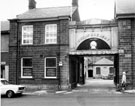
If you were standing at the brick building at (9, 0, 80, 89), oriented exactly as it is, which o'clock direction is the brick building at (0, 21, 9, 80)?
the brick building at (0, 21, 9, 80) is roughly at 4 o'clock from the brick building at (9, 0, 80, 89).

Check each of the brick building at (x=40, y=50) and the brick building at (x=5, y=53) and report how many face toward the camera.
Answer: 2

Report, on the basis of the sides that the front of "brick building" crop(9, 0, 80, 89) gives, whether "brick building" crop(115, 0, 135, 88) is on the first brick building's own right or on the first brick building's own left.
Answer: on the first brick building's own left

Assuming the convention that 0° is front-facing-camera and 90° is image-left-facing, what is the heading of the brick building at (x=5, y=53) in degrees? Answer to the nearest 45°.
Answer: approximately 0°
